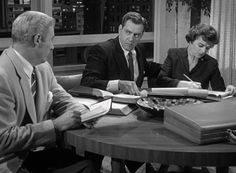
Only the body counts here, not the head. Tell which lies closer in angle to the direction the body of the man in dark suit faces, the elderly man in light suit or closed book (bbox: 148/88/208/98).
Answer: the closed book

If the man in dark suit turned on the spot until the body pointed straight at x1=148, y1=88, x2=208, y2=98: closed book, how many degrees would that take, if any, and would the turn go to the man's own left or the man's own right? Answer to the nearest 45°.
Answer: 0° — they already face it

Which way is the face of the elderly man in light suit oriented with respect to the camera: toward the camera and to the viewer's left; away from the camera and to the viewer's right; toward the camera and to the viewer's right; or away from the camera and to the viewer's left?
away from the camera and to the viewer's right

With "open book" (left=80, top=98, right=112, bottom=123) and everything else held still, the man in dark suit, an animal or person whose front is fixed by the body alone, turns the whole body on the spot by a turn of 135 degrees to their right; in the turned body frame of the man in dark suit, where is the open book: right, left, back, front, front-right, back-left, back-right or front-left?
left

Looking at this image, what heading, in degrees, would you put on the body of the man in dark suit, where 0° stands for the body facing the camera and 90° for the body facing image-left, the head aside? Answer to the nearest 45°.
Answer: approximately 315°

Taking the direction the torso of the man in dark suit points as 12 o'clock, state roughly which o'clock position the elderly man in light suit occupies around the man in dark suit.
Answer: The elderly man in light suit is roughly at 2 o'clock from the man in dark suit.
